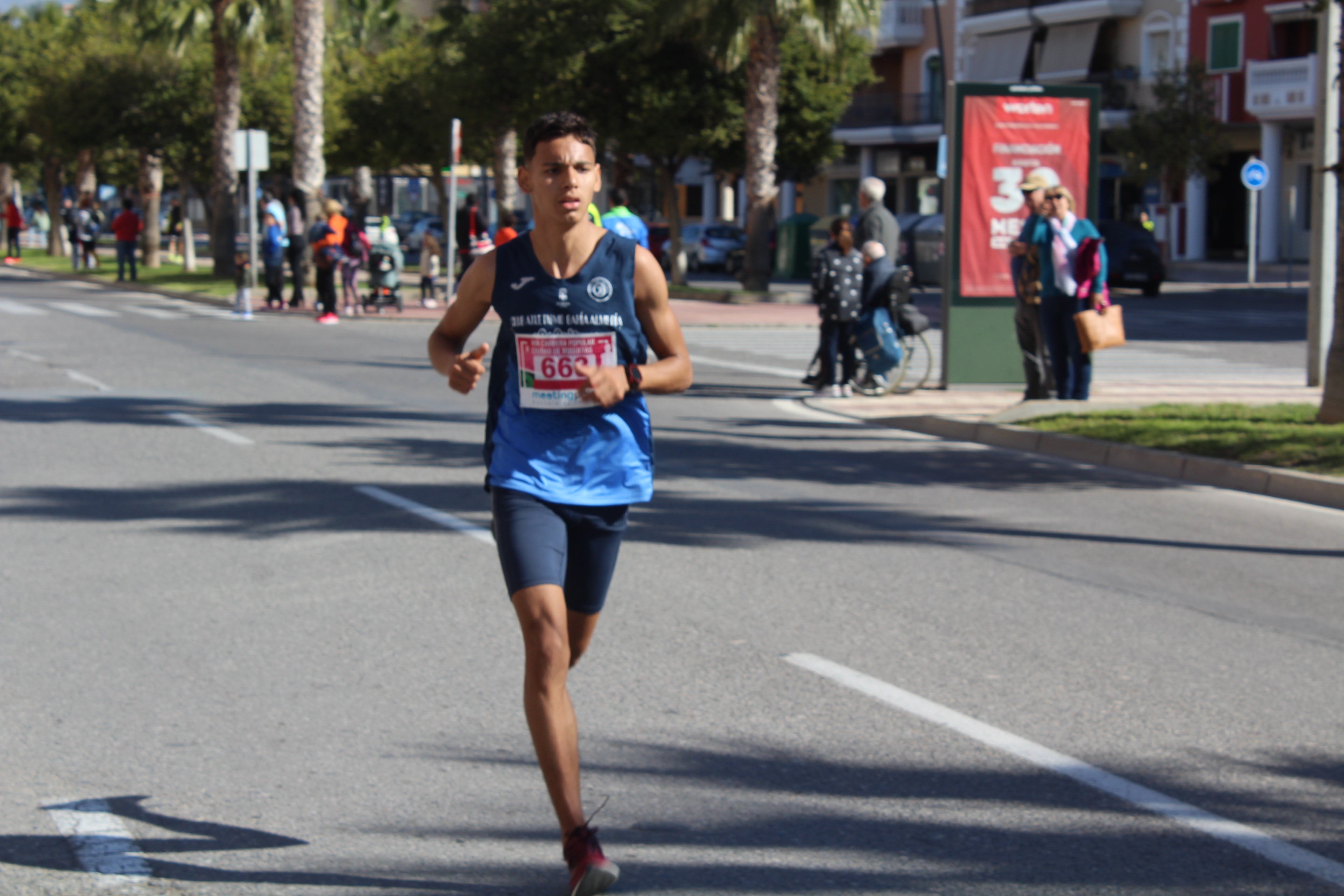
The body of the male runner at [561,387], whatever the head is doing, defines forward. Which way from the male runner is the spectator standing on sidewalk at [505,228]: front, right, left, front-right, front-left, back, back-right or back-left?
back

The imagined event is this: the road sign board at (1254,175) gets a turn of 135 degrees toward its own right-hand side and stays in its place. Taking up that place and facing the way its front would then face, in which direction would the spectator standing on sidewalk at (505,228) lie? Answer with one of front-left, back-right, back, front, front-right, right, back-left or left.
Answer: left

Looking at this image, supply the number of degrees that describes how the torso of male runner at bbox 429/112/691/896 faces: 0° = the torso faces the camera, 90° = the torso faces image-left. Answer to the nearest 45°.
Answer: approximately 0°

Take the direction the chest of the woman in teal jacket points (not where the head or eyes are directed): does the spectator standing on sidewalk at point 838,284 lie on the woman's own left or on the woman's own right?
on the woman's own right
